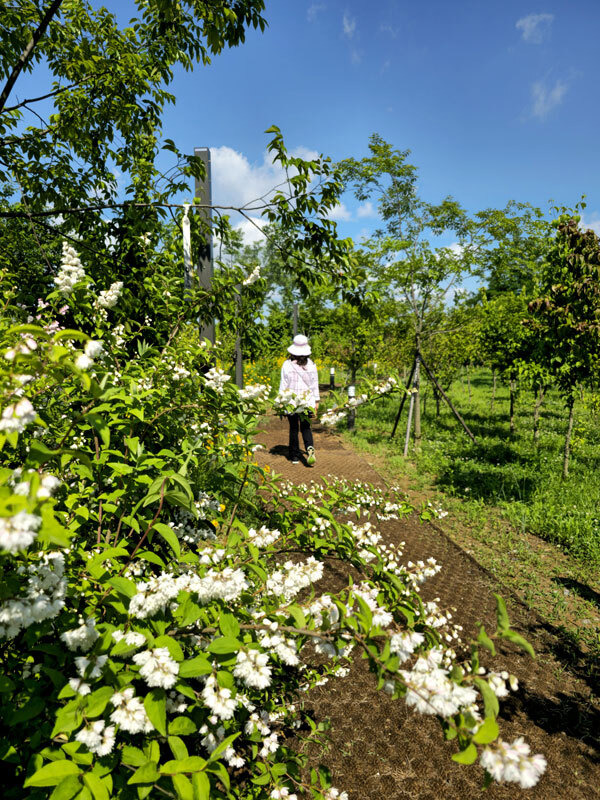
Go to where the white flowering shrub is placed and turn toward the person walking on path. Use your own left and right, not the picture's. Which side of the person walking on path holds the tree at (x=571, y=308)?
right

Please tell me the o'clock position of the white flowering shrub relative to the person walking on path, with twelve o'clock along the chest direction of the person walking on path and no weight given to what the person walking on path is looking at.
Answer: The white flowering shrub is roughly at 6 o'clock from the person walking on path.

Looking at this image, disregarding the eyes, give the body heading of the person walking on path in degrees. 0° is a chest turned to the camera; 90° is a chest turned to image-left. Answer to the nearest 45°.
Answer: approximately 180°

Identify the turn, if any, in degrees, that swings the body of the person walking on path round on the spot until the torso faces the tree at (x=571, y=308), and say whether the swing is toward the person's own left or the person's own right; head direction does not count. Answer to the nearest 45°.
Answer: approximately 135° to the person's own right

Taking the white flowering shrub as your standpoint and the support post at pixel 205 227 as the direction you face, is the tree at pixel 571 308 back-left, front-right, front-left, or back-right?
front-right

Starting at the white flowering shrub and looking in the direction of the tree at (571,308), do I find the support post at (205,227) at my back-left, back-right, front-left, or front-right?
front-left
